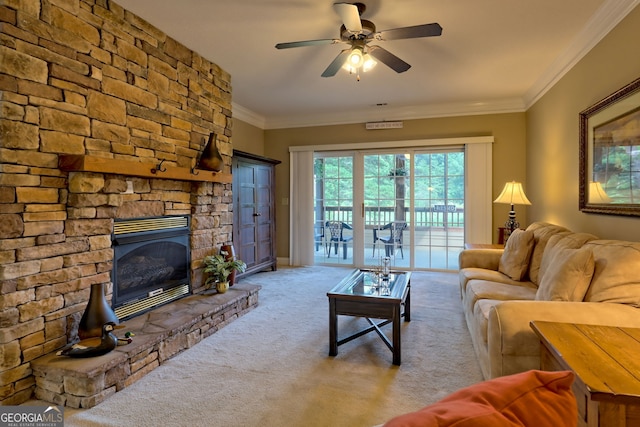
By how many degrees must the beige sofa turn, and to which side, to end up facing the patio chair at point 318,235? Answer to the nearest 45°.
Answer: approximately 45° to its right

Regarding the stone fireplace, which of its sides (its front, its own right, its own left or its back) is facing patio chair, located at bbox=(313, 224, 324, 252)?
left

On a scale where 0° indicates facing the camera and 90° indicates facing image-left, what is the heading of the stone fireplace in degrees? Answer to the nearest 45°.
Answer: approximately 315°

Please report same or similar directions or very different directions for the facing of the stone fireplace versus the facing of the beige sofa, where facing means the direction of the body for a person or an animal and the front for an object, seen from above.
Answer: very different directions

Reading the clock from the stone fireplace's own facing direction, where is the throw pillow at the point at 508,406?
The throw pillow is roughly at 1 o'clock from the stone fireplace.

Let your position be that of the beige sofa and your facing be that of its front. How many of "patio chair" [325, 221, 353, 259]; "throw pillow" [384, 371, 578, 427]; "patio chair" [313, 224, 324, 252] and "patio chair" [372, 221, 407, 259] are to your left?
1

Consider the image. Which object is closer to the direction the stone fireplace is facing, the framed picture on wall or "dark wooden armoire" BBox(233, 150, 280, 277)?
the framed picture on wall

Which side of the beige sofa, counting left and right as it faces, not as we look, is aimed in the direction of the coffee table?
front

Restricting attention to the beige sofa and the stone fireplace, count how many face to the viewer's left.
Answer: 1

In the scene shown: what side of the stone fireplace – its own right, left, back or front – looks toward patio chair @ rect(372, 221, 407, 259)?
left

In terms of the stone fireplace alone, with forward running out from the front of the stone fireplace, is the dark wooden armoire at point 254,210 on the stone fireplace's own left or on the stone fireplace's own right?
on the stone fireplace's own left

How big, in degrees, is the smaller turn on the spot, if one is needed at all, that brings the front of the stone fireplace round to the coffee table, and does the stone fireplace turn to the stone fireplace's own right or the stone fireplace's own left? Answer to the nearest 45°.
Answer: approximately 45° to the stone fireplace's own left

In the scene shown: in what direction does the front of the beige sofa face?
to the viewer's left

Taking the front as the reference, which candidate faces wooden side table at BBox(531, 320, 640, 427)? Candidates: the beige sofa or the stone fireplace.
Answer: the stone fireplace
